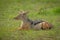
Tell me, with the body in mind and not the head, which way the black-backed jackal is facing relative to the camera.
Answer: to the viewer's left
